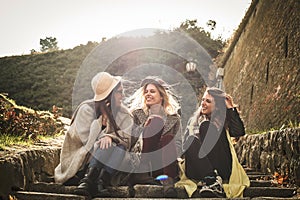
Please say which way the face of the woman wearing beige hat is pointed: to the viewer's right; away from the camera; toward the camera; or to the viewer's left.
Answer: to the viewer's right

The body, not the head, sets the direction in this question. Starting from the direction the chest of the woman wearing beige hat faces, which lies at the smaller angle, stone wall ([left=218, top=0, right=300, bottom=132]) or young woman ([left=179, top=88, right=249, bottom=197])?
the young woman

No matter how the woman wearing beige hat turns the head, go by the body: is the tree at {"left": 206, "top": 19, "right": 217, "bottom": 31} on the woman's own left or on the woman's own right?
on the woman's own left

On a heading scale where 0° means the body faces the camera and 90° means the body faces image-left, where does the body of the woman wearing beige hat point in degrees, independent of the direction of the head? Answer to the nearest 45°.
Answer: approximately 315°

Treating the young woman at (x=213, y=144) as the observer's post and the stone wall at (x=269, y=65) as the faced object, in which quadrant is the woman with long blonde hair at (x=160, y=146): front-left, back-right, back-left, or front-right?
back-left

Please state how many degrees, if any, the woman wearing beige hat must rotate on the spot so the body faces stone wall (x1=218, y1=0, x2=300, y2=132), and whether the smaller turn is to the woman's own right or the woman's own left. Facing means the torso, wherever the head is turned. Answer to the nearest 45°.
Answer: approximately 90° to the woman's own left

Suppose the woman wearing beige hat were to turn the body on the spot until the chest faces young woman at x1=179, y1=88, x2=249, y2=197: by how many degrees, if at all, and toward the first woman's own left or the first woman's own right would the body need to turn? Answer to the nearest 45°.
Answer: approximately 45° to the first woman's own left
